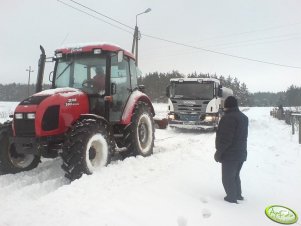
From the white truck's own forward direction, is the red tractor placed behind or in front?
in front

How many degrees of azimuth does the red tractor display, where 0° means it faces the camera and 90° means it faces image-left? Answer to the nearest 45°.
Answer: approximately 45°

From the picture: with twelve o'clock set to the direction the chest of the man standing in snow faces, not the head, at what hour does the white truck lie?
The white truck is roughly at 1 o'clock from the man standing in snow.

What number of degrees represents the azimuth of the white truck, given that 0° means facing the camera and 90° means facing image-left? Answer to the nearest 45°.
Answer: approximately 0°

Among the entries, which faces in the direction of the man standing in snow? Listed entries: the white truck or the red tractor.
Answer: the white truck

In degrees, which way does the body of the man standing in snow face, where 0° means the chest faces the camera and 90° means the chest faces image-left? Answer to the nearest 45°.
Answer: approximately 135°

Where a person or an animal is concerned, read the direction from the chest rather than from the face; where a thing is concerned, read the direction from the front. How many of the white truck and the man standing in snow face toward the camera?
1

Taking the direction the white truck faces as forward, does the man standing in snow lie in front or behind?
in front

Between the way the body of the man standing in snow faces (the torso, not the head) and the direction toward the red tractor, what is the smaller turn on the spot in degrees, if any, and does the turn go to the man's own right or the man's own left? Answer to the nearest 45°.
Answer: approximately 45° to the man's own left

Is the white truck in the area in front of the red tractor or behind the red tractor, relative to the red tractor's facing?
behind

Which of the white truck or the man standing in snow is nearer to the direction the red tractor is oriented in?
the man standing in snow
